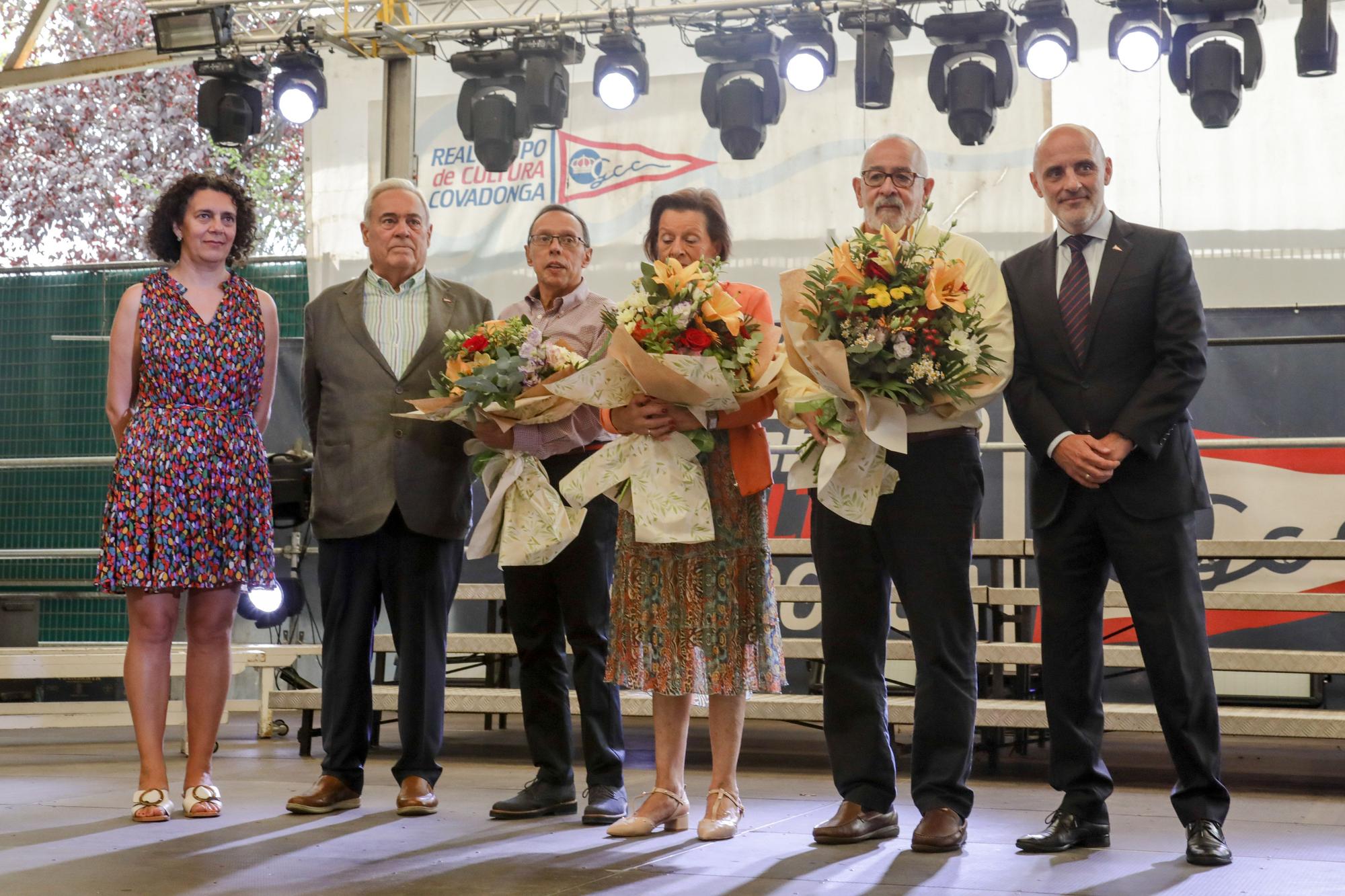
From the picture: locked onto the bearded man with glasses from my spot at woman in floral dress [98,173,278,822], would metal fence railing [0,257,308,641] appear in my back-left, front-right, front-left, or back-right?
back-left

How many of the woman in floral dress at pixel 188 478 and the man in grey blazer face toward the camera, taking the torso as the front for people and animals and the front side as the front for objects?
2

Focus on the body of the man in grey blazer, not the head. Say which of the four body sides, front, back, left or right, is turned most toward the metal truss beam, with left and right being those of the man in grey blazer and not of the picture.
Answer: back

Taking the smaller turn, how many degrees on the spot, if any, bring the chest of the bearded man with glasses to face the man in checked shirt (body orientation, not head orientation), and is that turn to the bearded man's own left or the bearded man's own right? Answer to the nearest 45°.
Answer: approximately 135° to the bearded man's own right

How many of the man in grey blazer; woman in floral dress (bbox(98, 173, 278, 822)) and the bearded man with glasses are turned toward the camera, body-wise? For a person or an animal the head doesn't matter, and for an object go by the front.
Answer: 3

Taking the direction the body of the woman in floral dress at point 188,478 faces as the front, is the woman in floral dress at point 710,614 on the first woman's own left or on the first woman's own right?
on the first woman's own left
